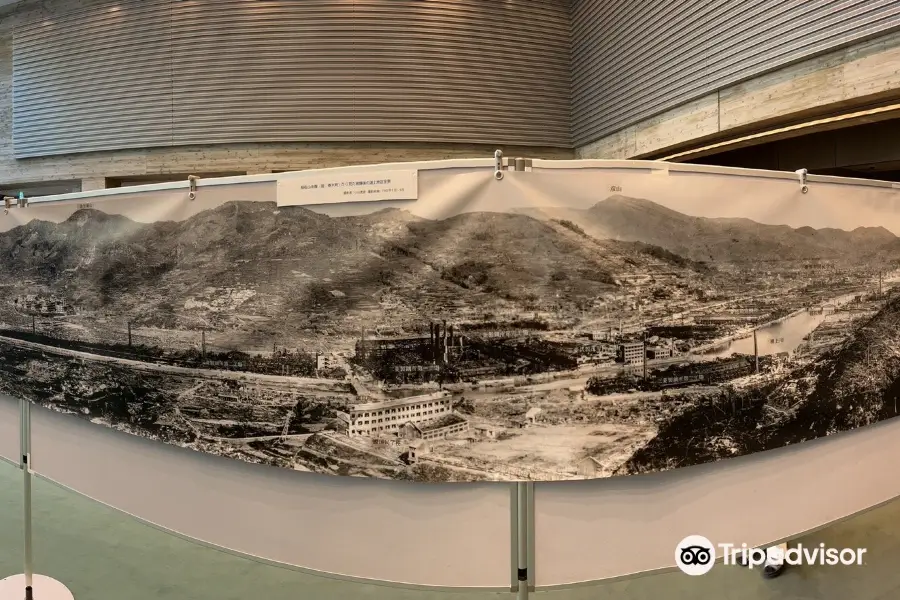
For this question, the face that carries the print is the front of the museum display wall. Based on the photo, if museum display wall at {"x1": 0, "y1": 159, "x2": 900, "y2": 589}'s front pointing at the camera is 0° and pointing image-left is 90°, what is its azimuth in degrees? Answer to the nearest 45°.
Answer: approximately 0°
